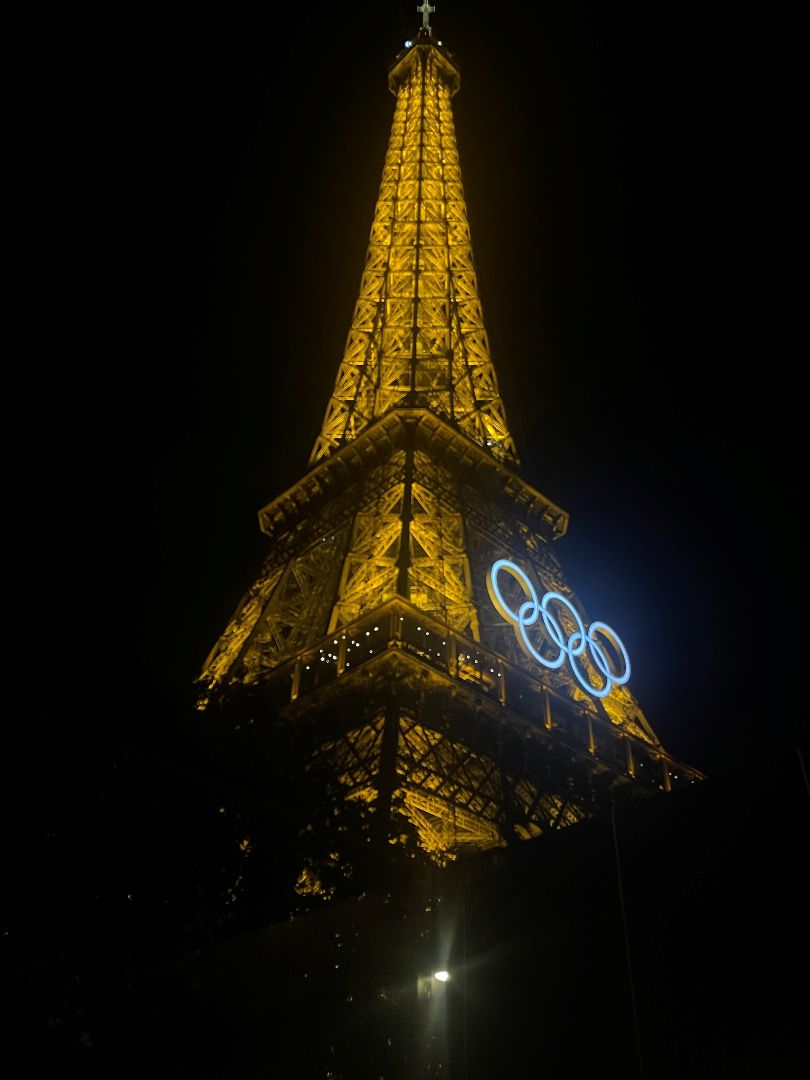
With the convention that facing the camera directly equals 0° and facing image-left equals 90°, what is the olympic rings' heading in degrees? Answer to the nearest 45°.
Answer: approximately 315°
